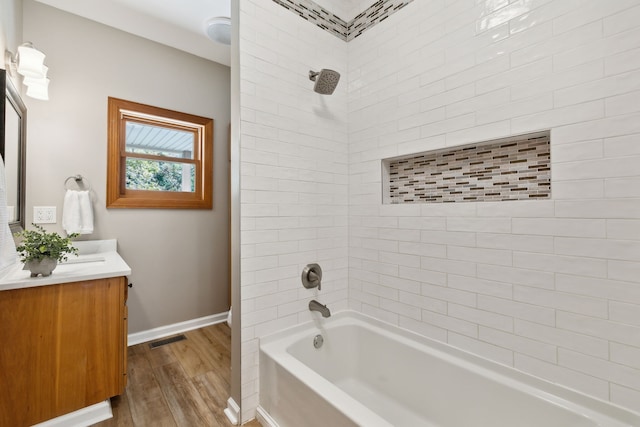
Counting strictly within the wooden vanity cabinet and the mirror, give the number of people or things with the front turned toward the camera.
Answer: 0

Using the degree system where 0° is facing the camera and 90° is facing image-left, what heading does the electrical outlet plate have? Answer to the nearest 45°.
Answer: approximately 0°

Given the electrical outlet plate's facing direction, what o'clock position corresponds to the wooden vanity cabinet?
The wooden vanity cabinet is roughly at 12 o'clock from the electrical outlet plate.

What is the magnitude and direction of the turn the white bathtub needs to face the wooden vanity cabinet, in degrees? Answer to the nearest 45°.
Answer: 0° — it already faces it

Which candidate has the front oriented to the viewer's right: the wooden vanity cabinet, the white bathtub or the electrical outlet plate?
the wooden vanity cabinet

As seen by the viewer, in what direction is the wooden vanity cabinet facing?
to the viewer's right

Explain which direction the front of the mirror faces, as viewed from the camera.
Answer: facing to the right of the viewer

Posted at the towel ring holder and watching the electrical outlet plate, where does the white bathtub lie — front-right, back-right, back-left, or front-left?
back-left

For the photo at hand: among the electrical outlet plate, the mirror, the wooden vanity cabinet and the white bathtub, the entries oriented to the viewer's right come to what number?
2

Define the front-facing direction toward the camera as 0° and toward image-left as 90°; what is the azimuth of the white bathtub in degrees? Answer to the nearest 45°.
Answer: approximately 45°
